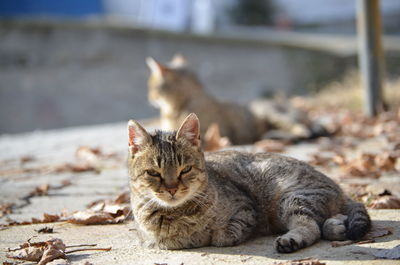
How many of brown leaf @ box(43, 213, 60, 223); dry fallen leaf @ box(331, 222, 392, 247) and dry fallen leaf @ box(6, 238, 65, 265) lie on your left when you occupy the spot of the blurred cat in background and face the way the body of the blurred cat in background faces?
3

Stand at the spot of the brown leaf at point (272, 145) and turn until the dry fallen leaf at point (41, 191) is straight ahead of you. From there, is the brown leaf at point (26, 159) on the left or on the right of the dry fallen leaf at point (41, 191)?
right

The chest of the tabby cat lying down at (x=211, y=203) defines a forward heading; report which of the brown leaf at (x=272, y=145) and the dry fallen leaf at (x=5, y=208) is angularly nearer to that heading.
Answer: the dry fallen leaf

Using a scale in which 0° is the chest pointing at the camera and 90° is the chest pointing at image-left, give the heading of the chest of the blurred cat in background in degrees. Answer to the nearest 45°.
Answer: approximately 90°

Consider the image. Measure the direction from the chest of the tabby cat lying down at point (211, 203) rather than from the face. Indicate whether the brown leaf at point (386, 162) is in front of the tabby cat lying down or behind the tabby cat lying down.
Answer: behind

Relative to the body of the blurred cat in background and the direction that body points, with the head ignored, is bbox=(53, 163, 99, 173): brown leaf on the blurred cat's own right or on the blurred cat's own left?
on the blurred cat's own left

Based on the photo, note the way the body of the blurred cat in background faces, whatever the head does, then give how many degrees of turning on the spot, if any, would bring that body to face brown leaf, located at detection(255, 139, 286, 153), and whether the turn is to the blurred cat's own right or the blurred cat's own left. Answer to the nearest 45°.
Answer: approximately 135° to the blurred cat's own left

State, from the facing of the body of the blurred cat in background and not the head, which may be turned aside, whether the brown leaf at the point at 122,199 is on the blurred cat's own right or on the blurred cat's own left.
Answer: on the blurred cat's own left

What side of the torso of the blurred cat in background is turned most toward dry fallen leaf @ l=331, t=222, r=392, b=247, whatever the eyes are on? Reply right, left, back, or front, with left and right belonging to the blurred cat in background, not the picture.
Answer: left
